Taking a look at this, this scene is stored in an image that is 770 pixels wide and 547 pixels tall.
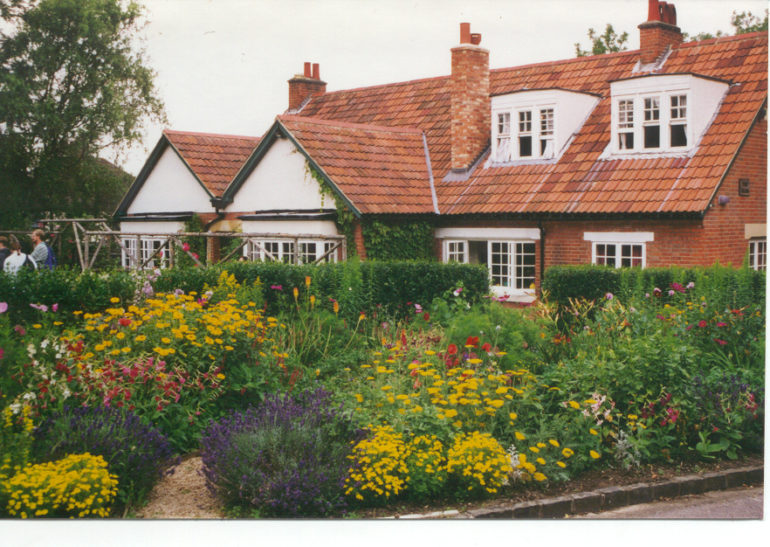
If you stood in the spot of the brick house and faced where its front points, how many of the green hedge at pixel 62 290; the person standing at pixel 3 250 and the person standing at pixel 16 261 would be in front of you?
3

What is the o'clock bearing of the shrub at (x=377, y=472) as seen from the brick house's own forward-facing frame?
The shrub is roughly at 11 o'clock from the brick house.

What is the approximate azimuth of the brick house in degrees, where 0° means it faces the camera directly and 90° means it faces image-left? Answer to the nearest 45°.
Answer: approximately 45°

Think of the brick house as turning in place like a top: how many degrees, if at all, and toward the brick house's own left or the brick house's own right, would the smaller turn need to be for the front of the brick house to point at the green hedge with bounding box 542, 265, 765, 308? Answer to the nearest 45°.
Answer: approximately 45° to the brick house's own left

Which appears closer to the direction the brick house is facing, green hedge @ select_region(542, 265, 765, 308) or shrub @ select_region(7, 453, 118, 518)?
the shrub

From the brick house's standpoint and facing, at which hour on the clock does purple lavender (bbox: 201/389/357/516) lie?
The purple lavender is roughly at 11 o'clock from the brick house.
